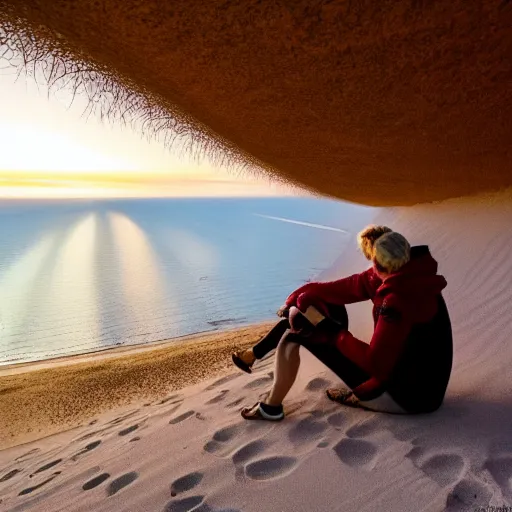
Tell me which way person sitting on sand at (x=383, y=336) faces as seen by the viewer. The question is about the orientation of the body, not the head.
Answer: to the viewer's left

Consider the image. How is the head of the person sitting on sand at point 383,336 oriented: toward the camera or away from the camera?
away from the camera
